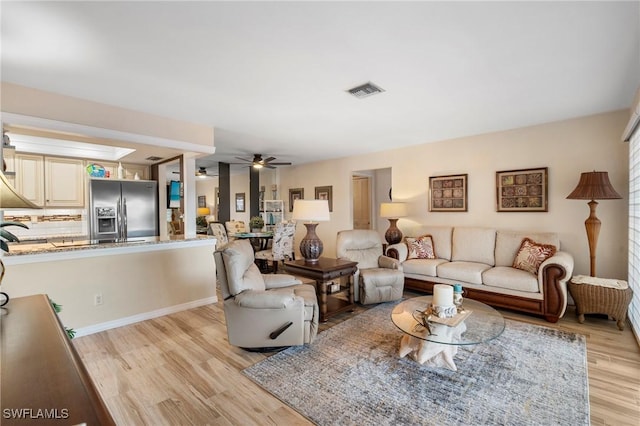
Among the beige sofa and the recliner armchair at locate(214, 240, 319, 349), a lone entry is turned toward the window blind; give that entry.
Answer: the recliner armchair

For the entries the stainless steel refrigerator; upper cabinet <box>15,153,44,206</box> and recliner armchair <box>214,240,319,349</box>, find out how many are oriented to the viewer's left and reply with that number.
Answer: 0

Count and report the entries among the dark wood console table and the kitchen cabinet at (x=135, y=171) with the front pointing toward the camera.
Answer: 1

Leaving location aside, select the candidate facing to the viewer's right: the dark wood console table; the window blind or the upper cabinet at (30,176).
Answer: the dark wood console table

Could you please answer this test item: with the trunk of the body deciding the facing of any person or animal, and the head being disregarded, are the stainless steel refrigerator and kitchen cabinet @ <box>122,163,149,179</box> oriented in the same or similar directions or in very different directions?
same or similar directions

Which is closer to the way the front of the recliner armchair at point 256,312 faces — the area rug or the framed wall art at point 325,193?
the area rug

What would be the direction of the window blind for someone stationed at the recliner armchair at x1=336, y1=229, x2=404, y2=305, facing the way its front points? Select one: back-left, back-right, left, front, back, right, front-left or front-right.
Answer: front-left

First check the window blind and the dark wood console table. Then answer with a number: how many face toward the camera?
0

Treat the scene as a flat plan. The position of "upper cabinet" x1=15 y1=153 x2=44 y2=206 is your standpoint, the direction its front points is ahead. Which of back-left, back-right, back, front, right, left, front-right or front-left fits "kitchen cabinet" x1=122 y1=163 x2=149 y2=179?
left

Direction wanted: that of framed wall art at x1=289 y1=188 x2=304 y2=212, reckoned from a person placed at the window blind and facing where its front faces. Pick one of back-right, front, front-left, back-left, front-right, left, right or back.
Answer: front

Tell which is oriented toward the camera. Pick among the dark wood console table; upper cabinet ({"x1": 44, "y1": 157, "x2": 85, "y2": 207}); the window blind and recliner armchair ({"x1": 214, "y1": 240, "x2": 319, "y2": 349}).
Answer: the upper cabinet

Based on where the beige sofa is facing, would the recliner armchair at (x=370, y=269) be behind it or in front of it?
in front

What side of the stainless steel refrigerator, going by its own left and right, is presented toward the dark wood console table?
front

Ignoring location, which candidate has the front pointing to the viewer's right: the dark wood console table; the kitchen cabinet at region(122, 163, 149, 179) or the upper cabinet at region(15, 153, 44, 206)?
the dark wood console table

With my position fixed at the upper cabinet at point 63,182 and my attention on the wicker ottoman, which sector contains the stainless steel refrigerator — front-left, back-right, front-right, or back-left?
front-left

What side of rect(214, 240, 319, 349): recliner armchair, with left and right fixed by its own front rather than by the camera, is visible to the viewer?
right

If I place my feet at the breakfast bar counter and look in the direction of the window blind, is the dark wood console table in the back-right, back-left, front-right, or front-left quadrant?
front-right

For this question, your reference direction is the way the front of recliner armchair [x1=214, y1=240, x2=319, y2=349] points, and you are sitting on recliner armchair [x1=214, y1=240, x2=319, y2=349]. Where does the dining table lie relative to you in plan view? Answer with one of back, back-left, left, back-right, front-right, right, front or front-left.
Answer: left
